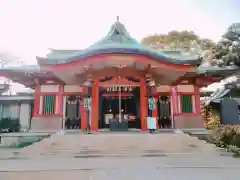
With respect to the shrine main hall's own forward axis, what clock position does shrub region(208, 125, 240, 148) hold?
The shrub is roughly at 10 o'clock from the shrine main hall.

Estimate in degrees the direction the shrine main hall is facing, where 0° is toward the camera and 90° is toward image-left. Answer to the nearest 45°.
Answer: approximately 0°

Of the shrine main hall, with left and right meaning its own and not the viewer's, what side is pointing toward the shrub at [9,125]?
right
